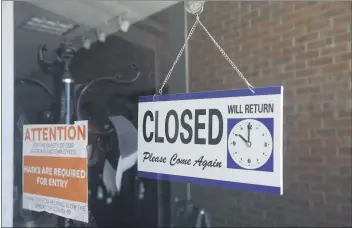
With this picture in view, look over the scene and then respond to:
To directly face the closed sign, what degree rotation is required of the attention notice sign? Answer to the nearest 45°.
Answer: approximately 90° to its left

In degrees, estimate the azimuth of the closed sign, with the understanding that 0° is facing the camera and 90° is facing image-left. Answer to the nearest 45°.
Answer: approximately 45°

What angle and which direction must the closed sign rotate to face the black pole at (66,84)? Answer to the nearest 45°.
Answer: approximately 90° to its right

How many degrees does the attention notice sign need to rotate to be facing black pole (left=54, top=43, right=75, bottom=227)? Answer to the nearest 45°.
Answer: approximately 135° to its right

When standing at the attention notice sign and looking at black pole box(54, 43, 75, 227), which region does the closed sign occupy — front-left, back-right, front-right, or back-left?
back-right

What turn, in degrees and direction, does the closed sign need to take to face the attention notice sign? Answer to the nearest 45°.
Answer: approximately 45° to its right
